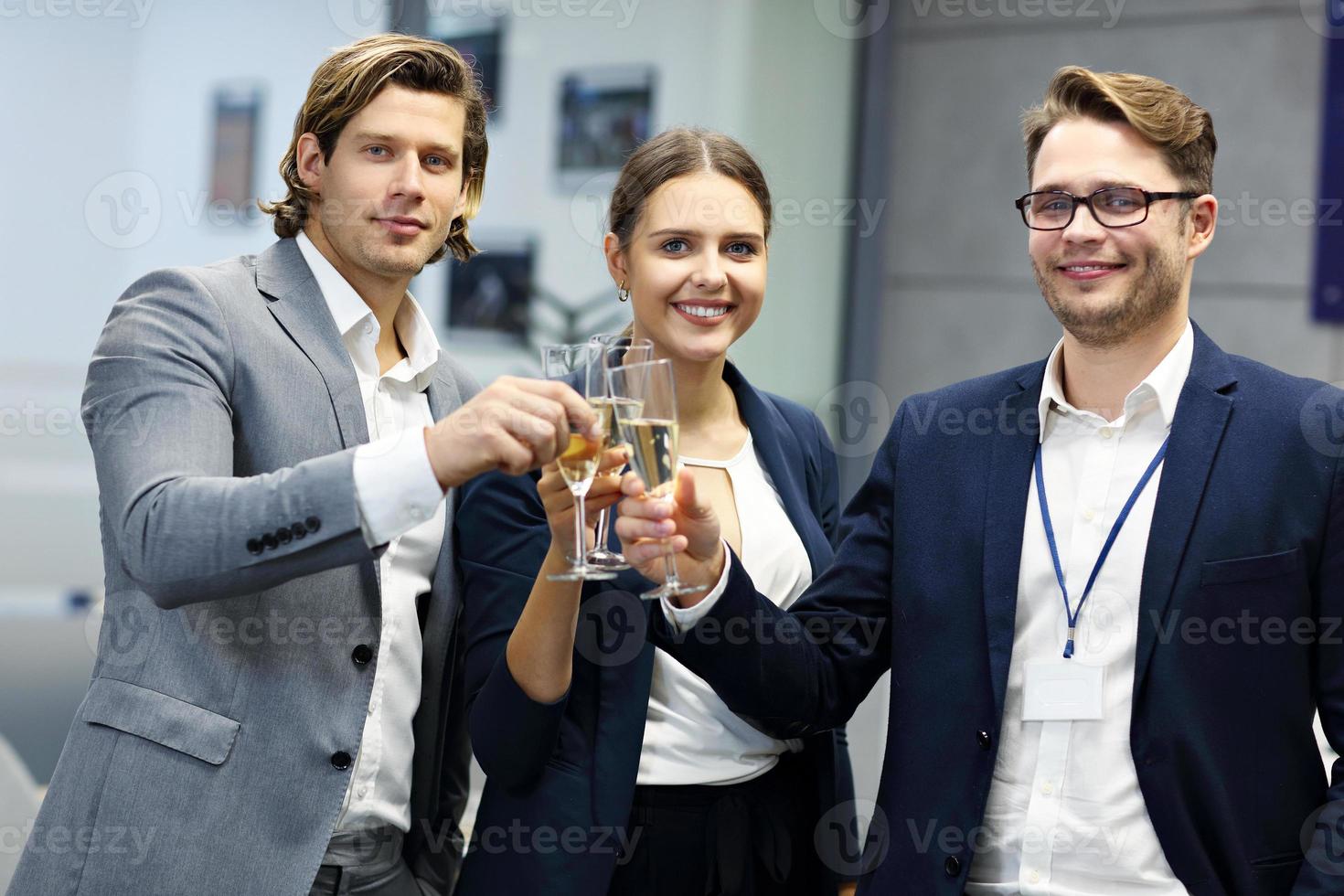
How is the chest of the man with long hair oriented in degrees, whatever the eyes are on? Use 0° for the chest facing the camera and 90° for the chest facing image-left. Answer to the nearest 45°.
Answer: approximately 315°

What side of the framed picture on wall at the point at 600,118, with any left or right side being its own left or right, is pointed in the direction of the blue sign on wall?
left

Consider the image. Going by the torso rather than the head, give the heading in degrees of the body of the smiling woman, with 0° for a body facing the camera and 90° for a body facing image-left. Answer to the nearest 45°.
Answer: approximately 315°

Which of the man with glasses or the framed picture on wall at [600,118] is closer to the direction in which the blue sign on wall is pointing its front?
the man with glasses

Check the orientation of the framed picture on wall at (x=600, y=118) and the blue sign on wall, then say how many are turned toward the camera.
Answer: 2

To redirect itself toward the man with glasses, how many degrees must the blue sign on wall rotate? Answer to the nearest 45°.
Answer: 0° — it already faces them

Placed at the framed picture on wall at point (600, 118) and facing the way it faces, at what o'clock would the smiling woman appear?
The smiling woman is roughly at 12 o'clock from the framed picture on wall.

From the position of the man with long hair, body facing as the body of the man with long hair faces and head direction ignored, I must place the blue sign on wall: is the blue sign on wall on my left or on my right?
on my left
